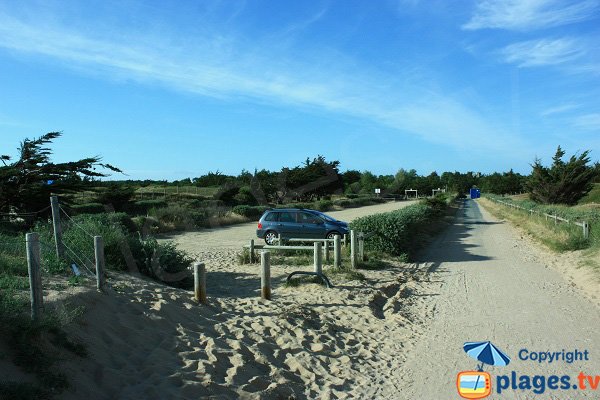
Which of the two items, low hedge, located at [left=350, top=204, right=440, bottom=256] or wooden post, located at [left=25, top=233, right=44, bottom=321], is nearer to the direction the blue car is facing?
the low hedge

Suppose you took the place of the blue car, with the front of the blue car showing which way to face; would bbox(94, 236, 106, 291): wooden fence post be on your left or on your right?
on your right

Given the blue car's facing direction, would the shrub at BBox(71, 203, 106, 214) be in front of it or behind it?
behind

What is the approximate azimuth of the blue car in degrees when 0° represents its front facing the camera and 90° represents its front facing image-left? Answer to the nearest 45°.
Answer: approximately 270°

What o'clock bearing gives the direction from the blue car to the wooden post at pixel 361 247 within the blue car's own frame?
The wooden post is roughly at 2 o'clock from the blue car.

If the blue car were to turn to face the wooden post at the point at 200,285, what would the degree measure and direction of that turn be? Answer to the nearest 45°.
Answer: approximately 90° to its right

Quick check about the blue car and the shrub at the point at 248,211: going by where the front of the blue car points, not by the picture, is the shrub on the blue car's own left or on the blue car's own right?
on the blue car's own left

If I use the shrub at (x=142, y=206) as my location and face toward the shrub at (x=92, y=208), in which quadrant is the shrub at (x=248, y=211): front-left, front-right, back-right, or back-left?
back-left

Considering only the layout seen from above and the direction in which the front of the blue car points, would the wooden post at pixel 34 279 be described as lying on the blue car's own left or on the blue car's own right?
on the blue car's own right
